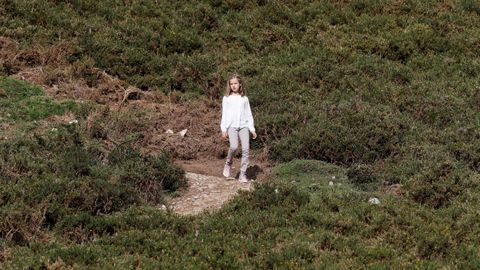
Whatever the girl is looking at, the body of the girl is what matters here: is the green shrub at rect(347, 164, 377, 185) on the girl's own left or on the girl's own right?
on the girl's own left

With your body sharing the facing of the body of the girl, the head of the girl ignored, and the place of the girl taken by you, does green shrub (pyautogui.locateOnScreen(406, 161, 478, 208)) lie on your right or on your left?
on your left

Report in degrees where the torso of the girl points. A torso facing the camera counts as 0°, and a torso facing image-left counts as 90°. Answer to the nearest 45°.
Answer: approximately 0°

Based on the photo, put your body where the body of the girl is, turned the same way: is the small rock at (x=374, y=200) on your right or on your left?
on your left
